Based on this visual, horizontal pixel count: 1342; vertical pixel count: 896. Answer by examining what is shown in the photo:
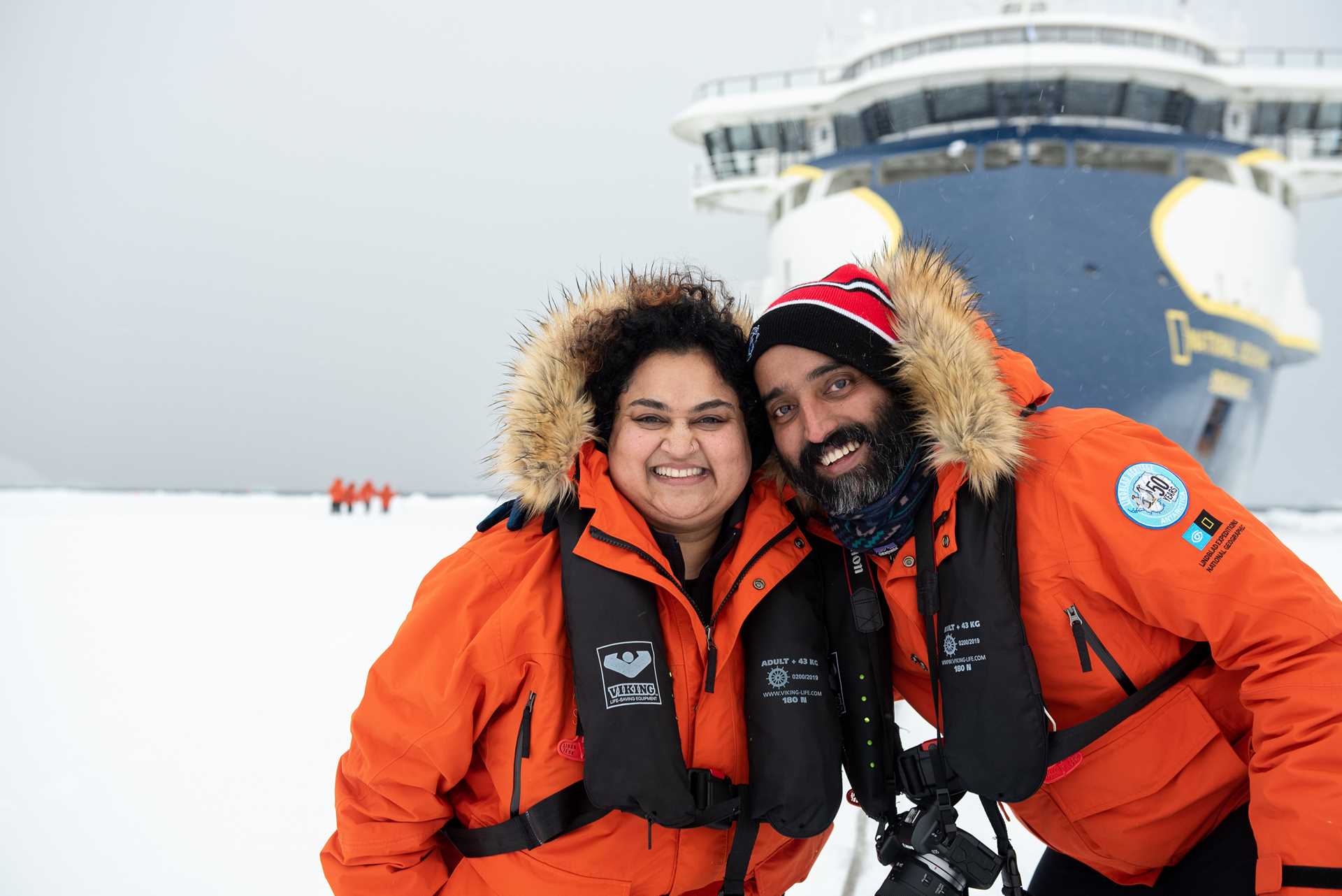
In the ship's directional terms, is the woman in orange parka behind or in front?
in front

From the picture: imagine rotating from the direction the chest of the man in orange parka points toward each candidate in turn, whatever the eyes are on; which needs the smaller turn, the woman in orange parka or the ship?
the woman in orange parka

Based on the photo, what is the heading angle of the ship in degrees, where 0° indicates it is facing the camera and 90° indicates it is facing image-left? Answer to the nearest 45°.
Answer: approximately 0°

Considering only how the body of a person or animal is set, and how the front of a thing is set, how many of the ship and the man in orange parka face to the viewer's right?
0

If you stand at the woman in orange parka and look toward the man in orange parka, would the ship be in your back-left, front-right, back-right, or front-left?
front-left

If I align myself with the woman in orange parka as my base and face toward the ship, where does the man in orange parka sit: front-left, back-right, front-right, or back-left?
front-right

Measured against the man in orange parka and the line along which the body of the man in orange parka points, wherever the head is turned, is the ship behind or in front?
behind

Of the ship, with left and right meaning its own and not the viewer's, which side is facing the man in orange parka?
front

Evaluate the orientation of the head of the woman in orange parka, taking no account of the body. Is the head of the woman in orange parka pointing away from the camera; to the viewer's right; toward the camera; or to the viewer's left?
toward the camera
